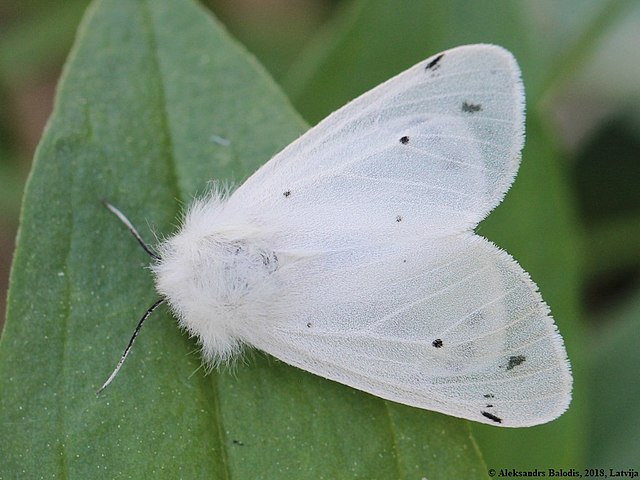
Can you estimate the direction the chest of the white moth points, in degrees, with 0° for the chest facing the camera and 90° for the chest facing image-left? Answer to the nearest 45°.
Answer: approximately 90°
